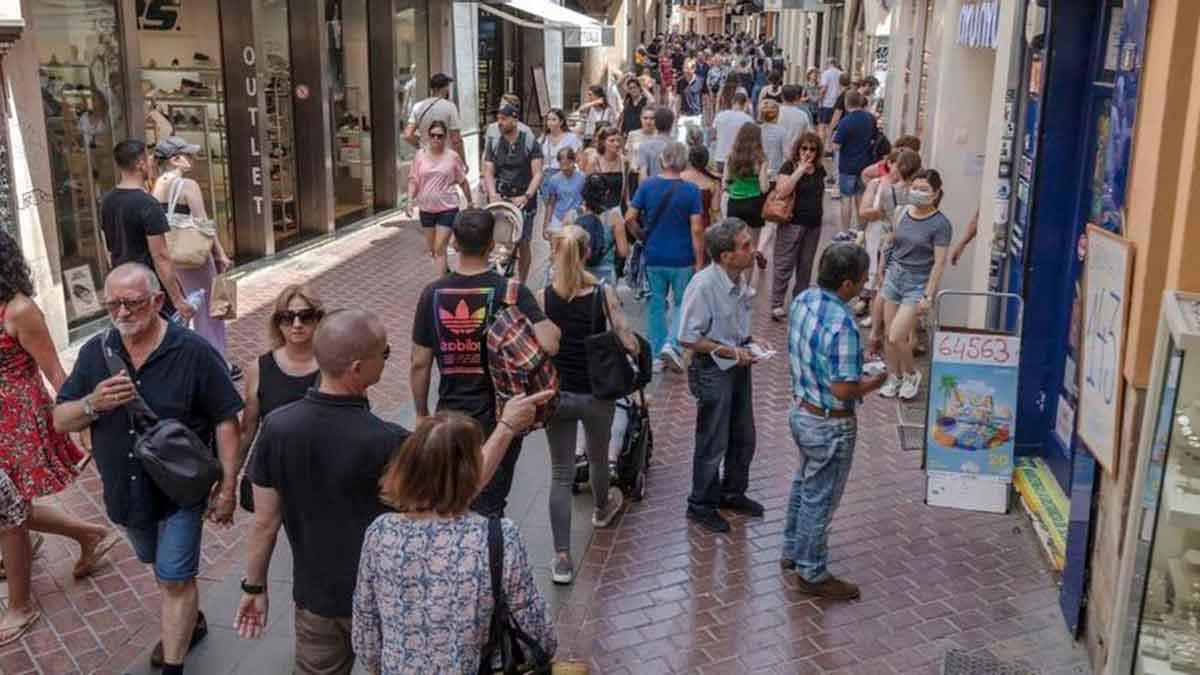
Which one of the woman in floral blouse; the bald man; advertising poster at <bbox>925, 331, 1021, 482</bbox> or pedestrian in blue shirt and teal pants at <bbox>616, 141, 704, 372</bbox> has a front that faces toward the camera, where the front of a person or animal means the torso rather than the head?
the advertising poster

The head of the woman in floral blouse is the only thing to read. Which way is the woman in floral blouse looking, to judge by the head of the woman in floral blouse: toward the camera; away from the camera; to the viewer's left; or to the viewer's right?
away from the camera

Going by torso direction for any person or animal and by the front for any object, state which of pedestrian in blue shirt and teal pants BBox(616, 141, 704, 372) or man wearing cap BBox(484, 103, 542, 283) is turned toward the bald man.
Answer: the man wearing cap

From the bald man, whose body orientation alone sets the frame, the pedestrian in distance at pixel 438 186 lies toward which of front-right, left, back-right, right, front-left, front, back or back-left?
front-left

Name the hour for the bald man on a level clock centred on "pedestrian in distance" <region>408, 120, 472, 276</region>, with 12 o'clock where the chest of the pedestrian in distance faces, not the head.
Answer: The bald man is roughly at 12 o'clock from the pedestrian in distance.

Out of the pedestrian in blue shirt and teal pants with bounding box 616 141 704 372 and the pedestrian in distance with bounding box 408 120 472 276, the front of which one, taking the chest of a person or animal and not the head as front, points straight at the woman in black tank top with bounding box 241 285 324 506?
the pedestrian in distance with bounding box 408 120 472 276

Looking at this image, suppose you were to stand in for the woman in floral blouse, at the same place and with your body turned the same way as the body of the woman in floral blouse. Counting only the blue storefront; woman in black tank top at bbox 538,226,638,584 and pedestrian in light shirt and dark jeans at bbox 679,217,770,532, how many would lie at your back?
0

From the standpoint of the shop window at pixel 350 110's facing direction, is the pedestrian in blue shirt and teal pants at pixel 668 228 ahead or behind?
ahead

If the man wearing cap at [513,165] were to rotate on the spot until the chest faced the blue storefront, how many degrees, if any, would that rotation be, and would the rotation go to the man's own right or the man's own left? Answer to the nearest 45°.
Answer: approximately 45° to the man's own left

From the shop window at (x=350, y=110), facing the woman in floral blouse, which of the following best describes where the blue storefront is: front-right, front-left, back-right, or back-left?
front-left

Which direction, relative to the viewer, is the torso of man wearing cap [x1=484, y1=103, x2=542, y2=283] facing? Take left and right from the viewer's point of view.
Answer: facing the viewer

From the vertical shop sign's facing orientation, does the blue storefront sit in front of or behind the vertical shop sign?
in front

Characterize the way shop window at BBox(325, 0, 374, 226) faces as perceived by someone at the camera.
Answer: facing the viewer and to the right of the viewer

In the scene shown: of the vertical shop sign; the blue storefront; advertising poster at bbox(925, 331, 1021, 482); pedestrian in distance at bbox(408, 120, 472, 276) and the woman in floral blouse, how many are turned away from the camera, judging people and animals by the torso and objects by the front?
1

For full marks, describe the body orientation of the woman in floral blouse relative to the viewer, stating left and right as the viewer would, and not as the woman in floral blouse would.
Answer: facing away from the viewer

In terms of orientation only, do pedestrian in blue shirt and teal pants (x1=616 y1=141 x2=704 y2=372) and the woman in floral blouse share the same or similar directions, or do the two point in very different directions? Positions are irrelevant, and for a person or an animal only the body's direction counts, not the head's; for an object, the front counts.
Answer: same or similar directions

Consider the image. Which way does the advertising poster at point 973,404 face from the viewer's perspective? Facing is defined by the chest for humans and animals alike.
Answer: toward the camera

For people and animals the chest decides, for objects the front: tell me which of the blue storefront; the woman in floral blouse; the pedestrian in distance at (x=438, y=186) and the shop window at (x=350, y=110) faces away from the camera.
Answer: the woman in floral blouse

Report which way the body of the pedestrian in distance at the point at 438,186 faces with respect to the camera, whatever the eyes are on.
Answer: toward the camera

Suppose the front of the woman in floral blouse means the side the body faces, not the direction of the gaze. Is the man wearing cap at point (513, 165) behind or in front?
in front

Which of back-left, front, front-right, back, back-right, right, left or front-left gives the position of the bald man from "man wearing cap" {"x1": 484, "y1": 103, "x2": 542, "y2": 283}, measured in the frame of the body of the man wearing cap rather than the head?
front

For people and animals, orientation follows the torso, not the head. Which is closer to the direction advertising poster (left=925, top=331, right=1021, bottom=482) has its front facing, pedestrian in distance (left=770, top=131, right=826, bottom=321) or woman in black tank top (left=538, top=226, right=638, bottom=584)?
the woman in black tank top
